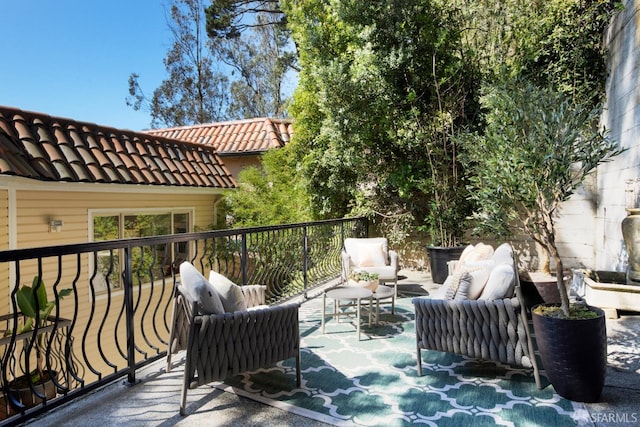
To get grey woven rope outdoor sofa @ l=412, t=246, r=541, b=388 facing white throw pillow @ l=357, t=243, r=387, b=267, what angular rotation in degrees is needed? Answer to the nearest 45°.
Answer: approximately 45° to its right

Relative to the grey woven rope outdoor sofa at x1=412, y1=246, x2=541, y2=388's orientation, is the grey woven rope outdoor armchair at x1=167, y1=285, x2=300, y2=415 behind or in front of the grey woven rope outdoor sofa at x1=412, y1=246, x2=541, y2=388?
in front

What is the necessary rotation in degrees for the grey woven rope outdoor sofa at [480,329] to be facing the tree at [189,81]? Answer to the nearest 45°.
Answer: approximately 45° to its right

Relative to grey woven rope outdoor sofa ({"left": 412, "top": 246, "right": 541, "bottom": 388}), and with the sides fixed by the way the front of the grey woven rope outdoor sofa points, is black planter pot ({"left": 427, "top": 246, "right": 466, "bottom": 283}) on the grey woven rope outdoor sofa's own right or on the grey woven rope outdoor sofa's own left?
on the grey woven rope outdoor sofa's own right

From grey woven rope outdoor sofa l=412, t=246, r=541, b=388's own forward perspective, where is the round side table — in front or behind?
in front

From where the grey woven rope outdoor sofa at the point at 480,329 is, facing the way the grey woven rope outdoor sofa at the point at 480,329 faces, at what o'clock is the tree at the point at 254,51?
The tree is roughly at 2 o'clock from the grey woven rope outdoor sofa.

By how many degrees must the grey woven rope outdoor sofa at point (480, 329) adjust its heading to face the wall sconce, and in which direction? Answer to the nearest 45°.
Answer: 0° — it already faces it

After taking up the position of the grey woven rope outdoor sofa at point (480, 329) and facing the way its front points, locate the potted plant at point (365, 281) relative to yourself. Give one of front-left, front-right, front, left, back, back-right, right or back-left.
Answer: front-right

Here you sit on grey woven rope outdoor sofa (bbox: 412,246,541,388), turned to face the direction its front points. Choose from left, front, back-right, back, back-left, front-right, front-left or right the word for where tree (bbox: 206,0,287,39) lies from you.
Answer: front-right

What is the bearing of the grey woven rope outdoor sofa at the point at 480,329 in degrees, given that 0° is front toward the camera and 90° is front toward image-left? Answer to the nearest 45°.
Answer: approximately 90°
